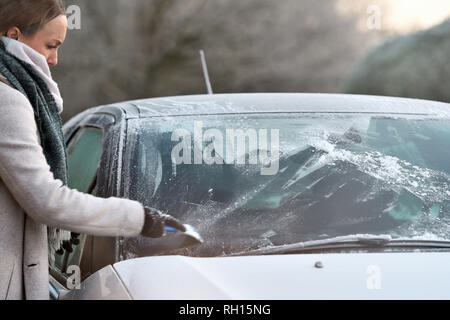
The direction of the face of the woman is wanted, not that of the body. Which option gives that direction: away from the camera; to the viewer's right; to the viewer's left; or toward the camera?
to the viewer's right

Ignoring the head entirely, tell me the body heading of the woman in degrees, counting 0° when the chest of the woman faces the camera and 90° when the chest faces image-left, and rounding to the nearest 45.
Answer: approximately 270°
